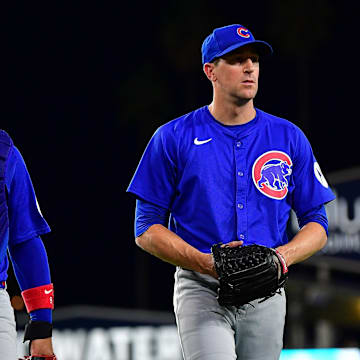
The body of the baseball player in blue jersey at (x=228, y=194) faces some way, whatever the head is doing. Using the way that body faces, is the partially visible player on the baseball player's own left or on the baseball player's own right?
on the baseball player's own right

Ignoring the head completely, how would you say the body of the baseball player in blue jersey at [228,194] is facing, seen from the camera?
toward the camera

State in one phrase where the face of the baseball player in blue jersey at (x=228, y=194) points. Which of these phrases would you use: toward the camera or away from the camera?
toward the camera
